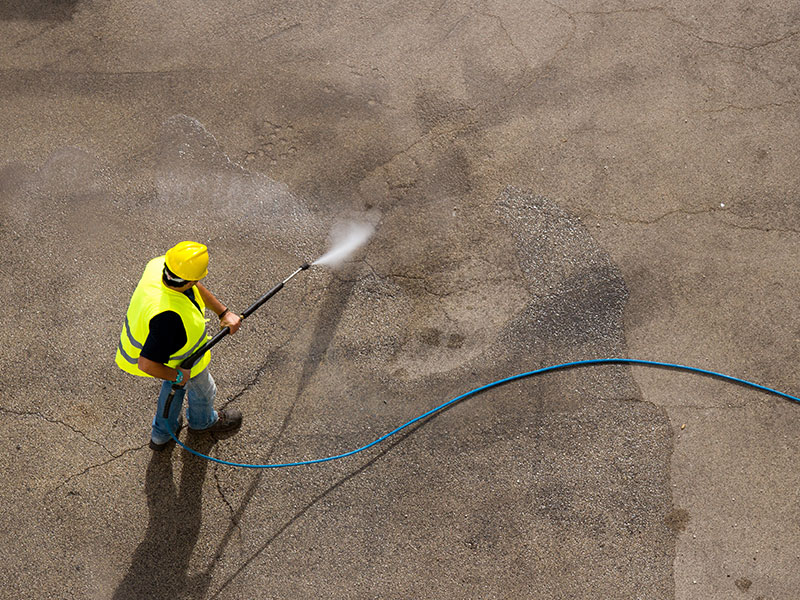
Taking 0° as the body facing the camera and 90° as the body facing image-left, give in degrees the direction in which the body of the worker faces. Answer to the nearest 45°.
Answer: approximately 270°

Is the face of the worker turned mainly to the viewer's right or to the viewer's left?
to the viewer's right
